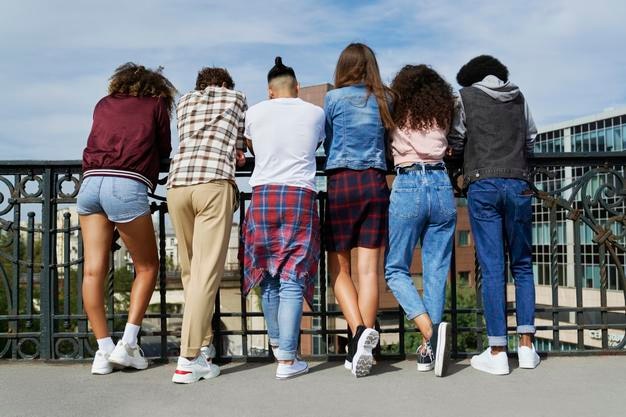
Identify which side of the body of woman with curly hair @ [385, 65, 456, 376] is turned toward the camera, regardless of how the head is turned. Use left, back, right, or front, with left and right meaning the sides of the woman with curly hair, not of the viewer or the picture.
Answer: back

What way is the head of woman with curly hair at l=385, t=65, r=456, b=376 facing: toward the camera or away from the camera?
away from the camera

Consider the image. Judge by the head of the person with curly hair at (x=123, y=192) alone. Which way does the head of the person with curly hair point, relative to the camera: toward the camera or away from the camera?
away from the camera

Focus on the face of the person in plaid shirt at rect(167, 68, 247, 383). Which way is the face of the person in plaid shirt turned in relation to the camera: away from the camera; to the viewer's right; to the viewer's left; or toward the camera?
away from the camera

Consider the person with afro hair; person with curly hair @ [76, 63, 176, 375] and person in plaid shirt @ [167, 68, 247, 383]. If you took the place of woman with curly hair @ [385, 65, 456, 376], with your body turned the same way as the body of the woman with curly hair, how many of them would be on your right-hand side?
1

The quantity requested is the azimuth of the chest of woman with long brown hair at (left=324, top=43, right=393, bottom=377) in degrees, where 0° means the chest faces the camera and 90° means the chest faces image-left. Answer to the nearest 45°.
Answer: approximately 180°

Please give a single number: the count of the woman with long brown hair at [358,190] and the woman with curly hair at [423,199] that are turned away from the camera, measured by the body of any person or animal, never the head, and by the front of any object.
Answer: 2

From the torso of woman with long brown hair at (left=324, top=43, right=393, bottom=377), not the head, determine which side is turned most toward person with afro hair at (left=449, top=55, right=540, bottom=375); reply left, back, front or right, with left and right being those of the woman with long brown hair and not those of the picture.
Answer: right

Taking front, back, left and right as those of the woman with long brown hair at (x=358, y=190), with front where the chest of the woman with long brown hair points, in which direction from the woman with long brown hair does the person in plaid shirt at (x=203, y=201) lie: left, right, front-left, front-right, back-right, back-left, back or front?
left

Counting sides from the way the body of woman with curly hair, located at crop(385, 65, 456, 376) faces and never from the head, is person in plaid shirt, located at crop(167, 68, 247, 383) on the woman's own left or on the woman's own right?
on the woman's own left

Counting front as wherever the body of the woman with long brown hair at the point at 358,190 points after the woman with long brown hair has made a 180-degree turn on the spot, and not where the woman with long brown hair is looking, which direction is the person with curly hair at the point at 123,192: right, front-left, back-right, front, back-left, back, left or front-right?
right

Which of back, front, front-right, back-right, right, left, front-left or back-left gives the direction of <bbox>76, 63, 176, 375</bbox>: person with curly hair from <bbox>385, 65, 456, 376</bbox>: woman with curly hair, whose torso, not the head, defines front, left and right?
left

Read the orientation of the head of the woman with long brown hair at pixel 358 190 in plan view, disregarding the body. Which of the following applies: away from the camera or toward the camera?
away from the camera
